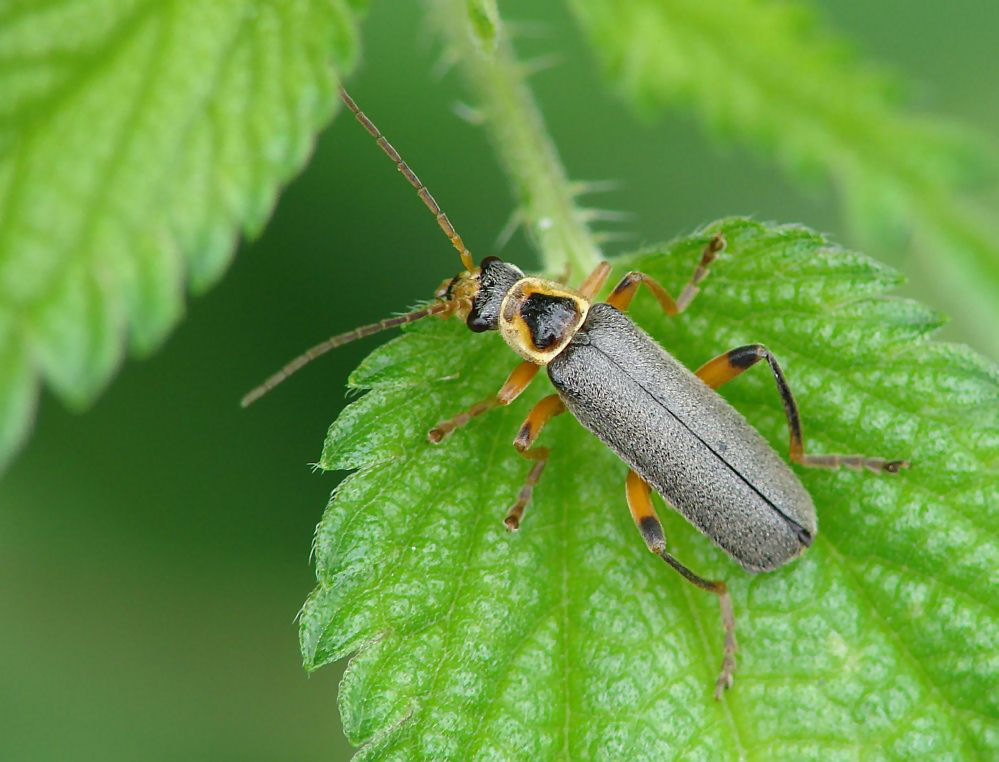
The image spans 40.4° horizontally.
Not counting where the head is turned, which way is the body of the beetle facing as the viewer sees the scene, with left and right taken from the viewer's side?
facing away from the viewer and to the left of the viewer

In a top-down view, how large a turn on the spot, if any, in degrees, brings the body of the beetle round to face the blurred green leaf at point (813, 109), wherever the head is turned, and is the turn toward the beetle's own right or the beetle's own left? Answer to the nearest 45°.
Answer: approximately 90° to the beetle's own right
